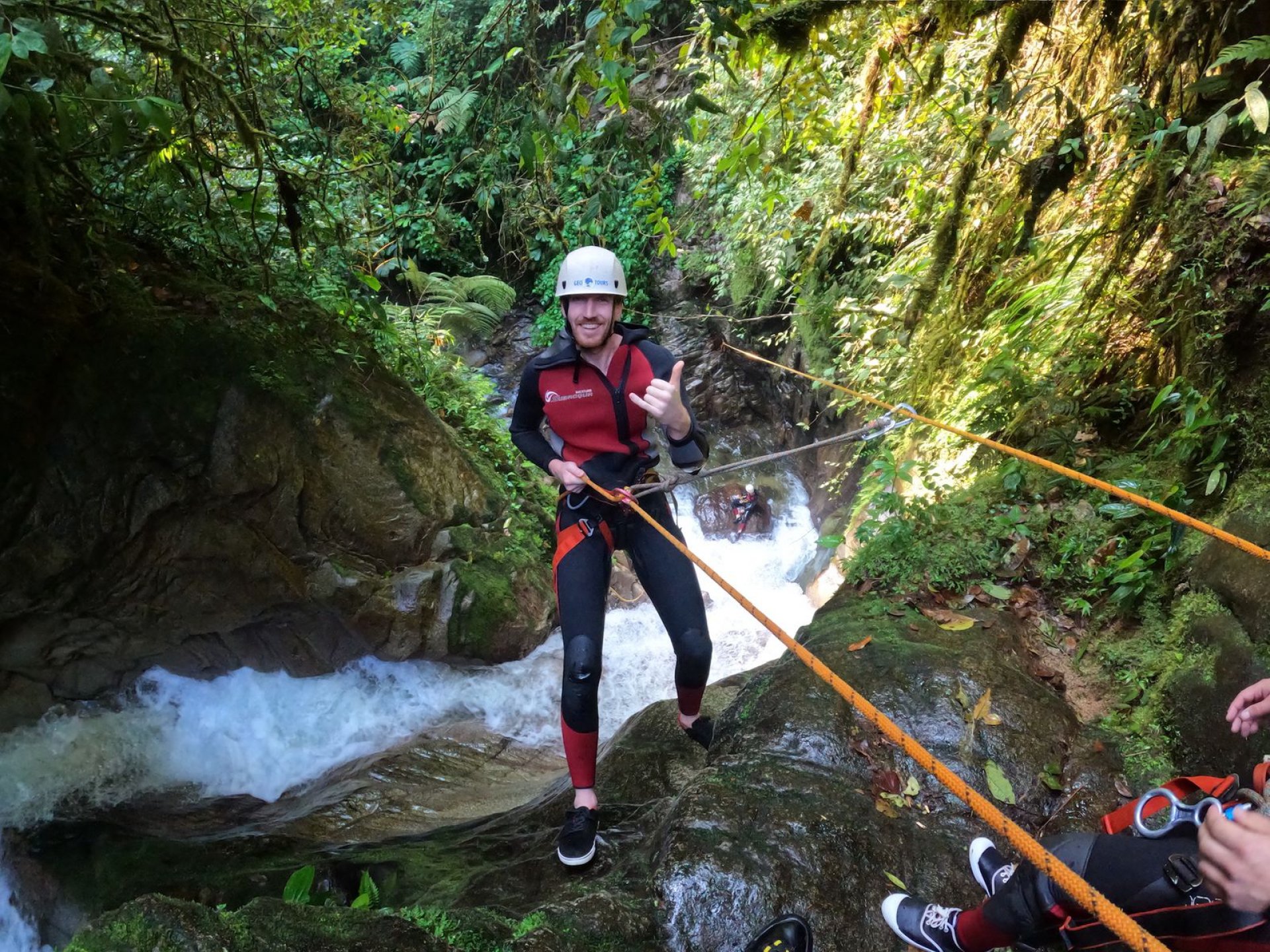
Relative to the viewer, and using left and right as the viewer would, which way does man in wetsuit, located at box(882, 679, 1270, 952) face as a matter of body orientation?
facing to the left of the viewer

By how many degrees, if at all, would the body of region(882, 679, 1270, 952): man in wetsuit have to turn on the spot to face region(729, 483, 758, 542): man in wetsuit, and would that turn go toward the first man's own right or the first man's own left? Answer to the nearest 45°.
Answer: approximately 45° to the first man's own right

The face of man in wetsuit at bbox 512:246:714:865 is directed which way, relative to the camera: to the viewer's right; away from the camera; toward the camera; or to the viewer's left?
toward the camera

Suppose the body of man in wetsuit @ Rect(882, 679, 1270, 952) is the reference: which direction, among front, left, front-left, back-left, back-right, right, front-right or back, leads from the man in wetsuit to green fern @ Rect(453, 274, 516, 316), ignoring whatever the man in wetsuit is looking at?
front-right

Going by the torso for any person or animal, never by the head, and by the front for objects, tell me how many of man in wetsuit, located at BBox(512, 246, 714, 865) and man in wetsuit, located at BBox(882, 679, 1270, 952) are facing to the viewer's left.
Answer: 1

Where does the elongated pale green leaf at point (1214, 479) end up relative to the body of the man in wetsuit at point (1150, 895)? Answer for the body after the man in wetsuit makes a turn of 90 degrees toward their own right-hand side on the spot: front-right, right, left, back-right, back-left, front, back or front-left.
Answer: front

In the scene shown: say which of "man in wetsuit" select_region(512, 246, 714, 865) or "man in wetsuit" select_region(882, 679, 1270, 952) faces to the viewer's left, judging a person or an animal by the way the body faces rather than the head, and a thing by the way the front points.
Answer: "man in wetsuit" select_region(882, 679, 1270, 952)

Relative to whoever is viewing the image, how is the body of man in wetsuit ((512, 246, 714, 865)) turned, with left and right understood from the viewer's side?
facing the viewer

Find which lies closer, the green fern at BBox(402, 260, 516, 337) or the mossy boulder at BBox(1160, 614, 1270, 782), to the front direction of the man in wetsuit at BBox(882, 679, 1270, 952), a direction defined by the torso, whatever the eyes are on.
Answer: the green fern

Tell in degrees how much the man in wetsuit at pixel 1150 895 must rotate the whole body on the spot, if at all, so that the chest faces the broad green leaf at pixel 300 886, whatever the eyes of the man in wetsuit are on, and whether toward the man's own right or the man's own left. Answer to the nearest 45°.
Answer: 0° — they already face it

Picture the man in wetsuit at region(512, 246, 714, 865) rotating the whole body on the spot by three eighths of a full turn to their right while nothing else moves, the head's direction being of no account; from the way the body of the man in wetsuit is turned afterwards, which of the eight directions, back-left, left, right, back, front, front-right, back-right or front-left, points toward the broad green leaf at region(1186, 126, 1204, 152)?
back-right

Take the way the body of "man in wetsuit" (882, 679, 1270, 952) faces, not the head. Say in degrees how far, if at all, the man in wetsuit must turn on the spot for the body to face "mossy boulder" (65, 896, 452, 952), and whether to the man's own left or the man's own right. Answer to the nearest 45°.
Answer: approximately 45° to the man's own left

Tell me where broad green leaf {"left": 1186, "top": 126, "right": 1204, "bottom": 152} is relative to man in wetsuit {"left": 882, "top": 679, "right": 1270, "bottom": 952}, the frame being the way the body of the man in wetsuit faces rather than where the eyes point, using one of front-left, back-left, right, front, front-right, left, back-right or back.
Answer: right

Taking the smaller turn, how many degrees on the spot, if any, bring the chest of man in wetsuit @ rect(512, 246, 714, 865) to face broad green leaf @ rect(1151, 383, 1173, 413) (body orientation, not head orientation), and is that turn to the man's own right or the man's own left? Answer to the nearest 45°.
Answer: approximately 90° to the man's own left
